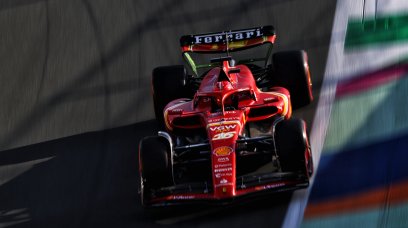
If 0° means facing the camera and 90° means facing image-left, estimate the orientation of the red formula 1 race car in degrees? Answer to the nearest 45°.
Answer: approximately 0°
